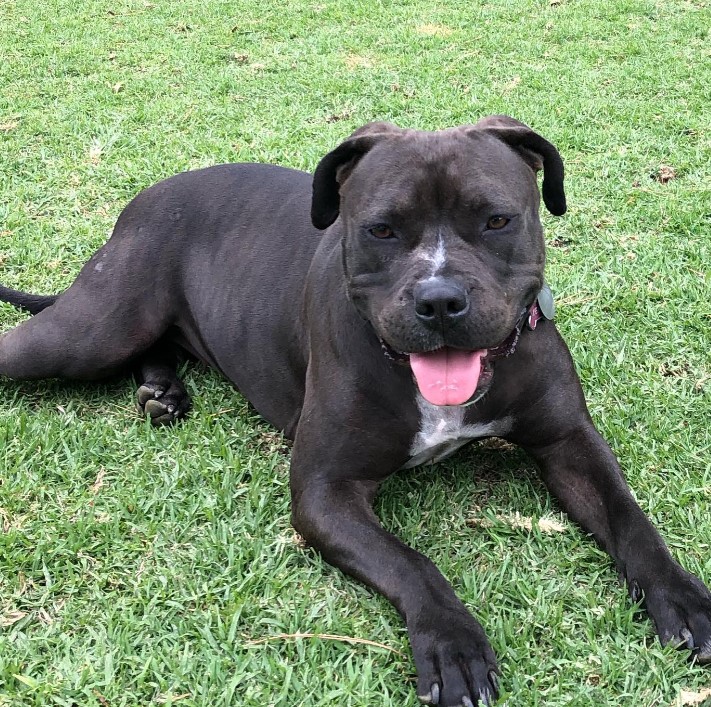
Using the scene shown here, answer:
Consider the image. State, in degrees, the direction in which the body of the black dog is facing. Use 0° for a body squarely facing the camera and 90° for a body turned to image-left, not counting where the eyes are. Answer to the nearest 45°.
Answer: approximately 315°
